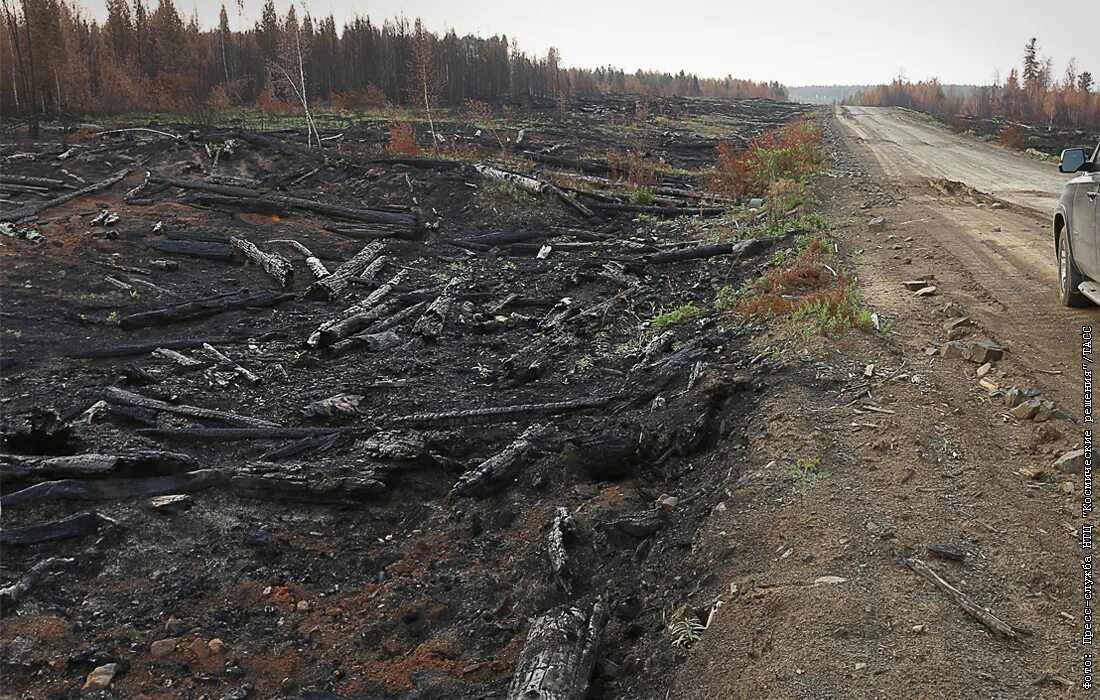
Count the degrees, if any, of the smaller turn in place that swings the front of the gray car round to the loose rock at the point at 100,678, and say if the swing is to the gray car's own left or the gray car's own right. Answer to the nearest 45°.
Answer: approximately 90° to the gray car's own left

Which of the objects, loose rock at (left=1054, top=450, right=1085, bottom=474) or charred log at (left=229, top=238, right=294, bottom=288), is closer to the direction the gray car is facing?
the charred log

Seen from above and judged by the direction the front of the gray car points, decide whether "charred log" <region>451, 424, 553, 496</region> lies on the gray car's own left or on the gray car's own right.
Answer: on the gray car's own left

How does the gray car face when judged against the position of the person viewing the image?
facing away from the viewer and to the left of the viewer

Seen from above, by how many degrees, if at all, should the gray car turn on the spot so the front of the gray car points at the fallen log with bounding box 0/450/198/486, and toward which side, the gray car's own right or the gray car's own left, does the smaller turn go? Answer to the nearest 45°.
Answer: approximately 90° to the gray car's own left

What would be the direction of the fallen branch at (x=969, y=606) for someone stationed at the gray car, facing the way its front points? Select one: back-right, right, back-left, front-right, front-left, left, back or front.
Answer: back-left

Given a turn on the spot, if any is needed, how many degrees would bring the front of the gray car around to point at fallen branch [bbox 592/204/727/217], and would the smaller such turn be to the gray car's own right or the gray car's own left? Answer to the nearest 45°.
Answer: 0° — it already faces it

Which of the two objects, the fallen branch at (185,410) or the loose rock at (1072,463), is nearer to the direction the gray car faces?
the fallen branch

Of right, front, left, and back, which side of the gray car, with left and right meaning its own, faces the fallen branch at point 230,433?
left
